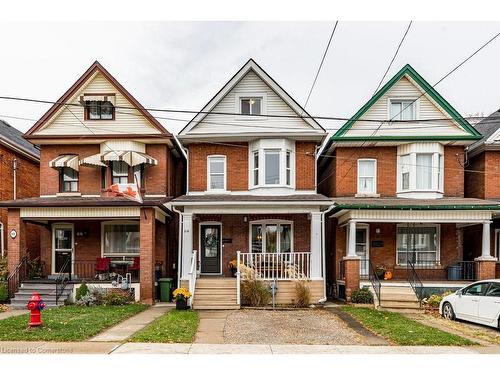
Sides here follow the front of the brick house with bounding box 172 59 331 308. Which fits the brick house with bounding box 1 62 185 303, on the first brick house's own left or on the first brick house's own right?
on the first brick house's own right

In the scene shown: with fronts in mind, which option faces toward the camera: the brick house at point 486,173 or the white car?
the brick house

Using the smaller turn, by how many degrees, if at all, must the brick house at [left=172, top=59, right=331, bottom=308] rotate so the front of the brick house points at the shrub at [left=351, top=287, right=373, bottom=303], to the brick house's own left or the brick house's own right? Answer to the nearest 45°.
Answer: approximately 45° to the brick house's own left

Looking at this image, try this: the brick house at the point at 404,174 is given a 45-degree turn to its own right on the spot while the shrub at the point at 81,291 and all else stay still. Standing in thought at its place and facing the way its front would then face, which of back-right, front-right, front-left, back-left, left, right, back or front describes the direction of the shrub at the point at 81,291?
front

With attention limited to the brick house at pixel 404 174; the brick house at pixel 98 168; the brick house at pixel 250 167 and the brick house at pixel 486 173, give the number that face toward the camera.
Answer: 4

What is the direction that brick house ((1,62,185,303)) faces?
toward the camera

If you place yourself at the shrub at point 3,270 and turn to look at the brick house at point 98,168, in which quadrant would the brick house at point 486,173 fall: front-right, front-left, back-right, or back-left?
front-right

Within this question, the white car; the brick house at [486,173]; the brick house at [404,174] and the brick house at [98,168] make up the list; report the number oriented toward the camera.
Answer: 3

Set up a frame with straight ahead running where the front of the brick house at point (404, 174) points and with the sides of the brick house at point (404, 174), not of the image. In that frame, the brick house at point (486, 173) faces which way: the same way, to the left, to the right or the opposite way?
the same way

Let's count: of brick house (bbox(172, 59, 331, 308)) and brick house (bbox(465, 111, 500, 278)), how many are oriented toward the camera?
2

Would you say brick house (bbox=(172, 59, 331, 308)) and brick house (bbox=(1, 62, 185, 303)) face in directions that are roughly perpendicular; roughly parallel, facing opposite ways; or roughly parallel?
roughly parallel

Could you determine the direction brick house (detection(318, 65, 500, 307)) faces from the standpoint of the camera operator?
facing the viewer

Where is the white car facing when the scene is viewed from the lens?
facing away from the viewer and to the left of the viewer
